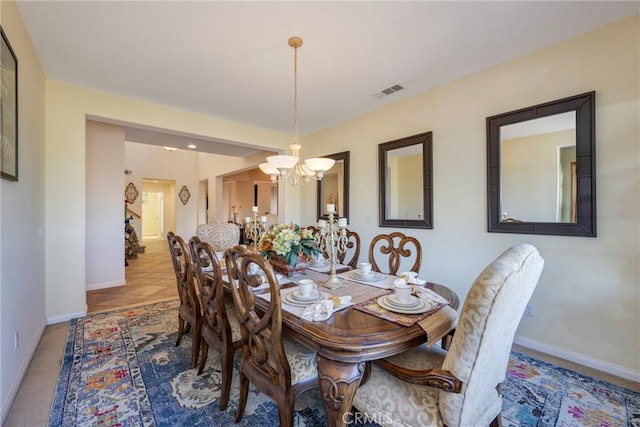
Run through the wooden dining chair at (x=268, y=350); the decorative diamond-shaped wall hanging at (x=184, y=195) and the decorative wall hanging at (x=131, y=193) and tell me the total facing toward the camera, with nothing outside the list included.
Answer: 2

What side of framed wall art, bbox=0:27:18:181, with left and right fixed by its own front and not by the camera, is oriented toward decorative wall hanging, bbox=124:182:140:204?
left

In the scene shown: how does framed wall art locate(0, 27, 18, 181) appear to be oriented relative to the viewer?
to the viewer's right

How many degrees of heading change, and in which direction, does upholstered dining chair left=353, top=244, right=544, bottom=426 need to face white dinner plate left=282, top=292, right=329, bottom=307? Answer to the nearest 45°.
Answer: approximately 45° to its left

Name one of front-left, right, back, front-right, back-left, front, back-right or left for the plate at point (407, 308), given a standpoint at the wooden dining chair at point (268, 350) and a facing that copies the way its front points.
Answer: front-right

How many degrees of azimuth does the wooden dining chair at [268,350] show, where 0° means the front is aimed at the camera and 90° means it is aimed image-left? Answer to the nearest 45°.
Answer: approximately 225°

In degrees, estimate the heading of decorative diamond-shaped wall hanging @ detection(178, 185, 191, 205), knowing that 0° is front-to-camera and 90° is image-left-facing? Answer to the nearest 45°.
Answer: approximately 0°

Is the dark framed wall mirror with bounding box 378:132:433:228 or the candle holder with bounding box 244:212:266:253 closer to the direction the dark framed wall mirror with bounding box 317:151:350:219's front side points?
the candle holder

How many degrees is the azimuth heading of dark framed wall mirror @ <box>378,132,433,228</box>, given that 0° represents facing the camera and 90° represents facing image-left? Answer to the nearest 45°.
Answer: approximately 45°

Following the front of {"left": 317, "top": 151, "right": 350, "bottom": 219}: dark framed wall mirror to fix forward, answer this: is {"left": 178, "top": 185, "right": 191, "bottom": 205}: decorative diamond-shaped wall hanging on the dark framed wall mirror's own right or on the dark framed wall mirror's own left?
on the dark framed wall mirror's own right
